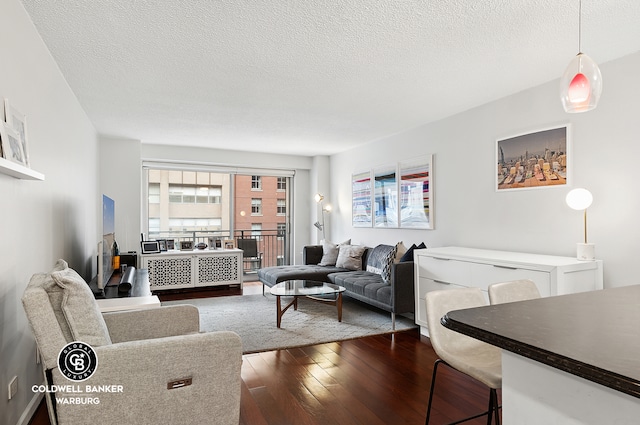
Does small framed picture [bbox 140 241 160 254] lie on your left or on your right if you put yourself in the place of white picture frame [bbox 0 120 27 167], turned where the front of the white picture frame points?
on your left

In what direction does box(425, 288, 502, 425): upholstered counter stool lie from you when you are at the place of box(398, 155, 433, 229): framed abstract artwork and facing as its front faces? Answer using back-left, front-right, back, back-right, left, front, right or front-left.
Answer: front-left

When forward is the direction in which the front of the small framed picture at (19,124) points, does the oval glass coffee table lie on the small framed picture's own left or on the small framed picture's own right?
on the small framed picture's own left

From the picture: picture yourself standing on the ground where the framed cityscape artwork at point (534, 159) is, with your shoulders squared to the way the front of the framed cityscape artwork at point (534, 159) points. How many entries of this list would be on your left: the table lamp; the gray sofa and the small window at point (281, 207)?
1

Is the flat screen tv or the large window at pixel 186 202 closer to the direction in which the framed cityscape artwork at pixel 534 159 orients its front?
the flat screen tv

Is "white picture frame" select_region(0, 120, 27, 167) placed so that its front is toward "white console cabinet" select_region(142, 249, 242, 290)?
no

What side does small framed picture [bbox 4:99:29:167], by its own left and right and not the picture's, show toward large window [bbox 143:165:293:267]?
left

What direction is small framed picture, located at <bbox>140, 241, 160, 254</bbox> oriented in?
toward the camera

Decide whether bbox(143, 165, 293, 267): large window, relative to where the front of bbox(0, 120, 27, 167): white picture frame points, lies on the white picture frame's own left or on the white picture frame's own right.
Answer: on the white picture frame's own left

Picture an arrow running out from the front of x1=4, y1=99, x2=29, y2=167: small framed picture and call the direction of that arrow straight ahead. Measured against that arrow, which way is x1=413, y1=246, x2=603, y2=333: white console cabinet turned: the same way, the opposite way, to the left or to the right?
the opposite way

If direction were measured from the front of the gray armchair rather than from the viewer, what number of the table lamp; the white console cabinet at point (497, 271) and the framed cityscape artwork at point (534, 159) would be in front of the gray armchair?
3

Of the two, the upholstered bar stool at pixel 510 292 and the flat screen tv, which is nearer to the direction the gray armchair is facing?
the upholstered bar stool

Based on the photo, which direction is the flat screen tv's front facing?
to the viewer's right

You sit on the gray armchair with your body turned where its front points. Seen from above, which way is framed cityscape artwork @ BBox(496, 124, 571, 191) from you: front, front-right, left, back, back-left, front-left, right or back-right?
front

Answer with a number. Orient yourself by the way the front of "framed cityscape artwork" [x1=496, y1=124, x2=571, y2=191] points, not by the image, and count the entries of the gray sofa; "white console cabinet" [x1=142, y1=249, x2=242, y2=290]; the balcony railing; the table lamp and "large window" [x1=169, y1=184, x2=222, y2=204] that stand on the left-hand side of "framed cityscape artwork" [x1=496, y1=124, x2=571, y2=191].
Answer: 1

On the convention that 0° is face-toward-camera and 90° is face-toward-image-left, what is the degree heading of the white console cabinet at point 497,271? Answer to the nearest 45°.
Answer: approximately 45°

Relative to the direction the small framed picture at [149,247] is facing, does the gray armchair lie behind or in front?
in front
